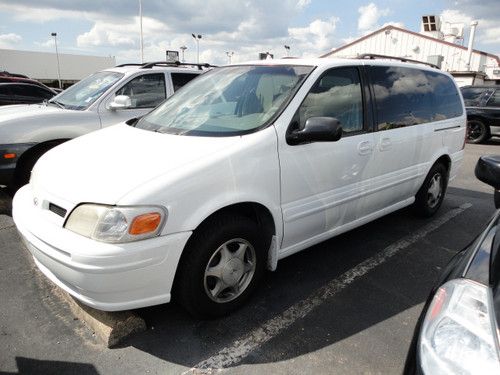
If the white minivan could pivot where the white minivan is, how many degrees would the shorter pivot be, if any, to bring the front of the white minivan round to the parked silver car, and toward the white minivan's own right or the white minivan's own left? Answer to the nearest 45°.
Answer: approximately 90° to the white minivan's own right

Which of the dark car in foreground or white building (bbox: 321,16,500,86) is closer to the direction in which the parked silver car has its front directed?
the dark car in foreground

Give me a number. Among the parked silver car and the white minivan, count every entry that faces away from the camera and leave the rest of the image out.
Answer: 0

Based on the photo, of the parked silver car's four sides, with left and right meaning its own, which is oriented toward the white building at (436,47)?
back

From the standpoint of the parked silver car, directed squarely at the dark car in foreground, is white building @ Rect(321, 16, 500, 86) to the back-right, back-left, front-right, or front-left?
back-left

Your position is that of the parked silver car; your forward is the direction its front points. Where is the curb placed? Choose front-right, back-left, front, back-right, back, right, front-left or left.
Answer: front-left

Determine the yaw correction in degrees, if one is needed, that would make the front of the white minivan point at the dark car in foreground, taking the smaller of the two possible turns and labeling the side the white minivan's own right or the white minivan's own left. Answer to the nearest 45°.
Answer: approximately 90° to the white minivan's own left

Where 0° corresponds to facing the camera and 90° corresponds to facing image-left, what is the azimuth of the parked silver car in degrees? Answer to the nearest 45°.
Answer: approximately 45°

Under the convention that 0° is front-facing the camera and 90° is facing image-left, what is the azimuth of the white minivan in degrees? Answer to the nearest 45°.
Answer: approximately 45°

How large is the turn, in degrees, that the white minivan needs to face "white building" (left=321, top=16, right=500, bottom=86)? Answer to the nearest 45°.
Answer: approximately 180°

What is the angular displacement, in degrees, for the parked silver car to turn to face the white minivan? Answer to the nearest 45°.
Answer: approximately 45° to its left
